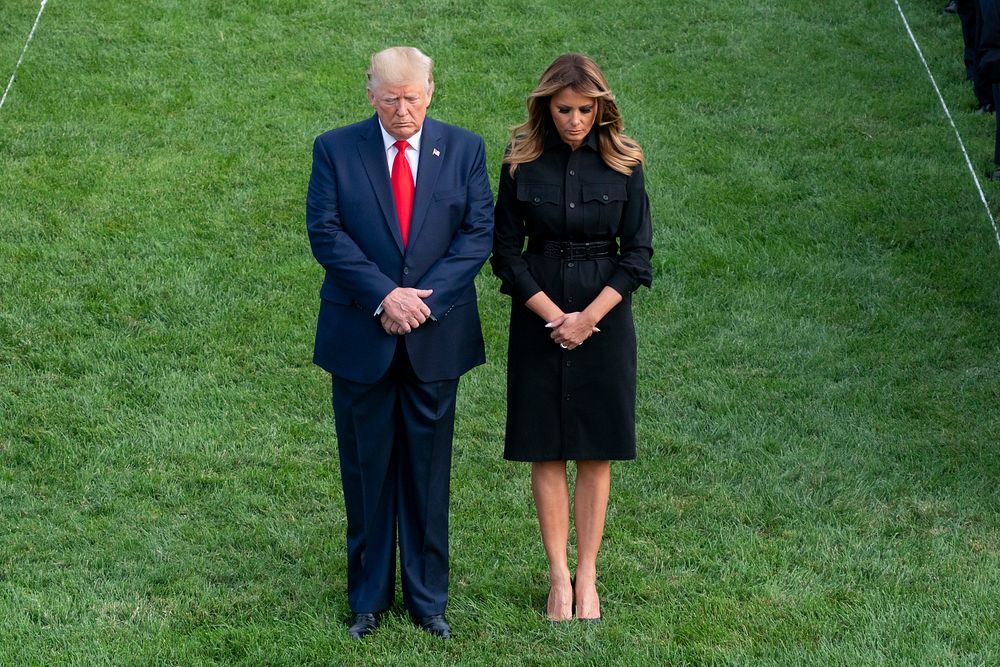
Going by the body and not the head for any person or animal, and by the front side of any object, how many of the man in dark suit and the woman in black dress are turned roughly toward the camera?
2

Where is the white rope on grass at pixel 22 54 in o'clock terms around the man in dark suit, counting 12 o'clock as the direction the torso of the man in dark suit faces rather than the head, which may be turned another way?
The white rope on grass is roughly at 5 o'clock from the man in dark suit.

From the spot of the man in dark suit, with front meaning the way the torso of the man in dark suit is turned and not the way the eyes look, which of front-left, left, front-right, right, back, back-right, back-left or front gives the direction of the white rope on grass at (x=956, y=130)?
back-left

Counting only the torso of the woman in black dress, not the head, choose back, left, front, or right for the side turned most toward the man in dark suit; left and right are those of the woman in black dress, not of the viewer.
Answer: right

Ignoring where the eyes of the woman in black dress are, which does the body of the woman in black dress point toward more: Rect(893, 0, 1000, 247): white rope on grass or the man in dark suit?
the man in dark suit

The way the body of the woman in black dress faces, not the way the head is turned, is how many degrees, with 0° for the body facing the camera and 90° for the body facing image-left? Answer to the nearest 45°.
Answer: approximately 0°
